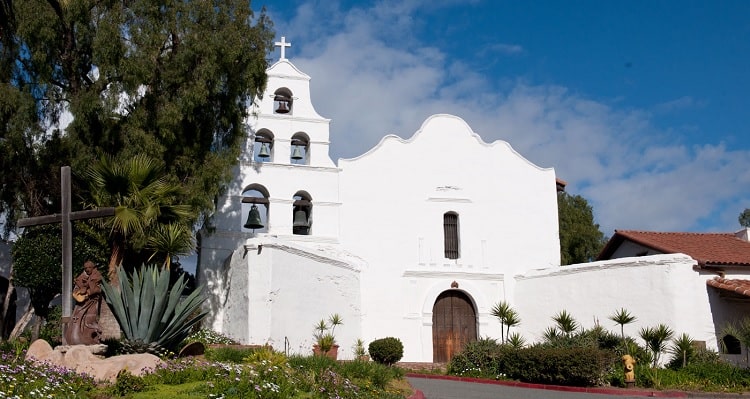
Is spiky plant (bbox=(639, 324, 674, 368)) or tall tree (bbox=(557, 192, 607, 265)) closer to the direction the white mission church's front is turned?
the spiky plant

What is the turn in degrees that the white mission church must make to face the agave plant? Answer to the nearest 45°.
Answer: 0° — it already faces it

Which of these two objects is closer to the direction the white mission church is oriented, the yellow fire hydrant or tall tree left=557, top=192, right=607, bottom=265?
the yellow fire hydrant

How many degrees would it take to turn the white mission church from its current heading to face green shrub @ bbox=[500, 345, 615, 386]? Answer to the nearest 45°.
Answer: approximately 45° to its left

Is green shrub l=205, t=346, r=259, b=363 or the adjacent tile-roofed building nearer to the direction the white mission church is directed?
the green shrub

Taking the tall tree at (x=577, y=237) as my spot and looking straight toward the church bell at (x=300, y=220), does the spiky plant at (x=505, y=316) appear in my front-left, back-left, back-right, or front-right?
front-left

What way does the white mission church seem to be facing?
toward the camera

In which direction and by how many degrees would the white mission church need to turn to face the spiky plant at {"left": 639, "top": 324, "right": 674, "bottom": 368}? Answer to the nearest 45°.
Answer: approximately 45° to its left

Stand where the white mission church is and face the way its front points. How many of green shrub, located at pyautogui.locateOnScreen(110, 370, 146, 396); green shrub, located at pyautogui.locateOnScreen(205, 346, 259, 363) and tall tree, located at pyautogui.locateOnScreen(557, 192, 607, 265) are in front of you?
2
